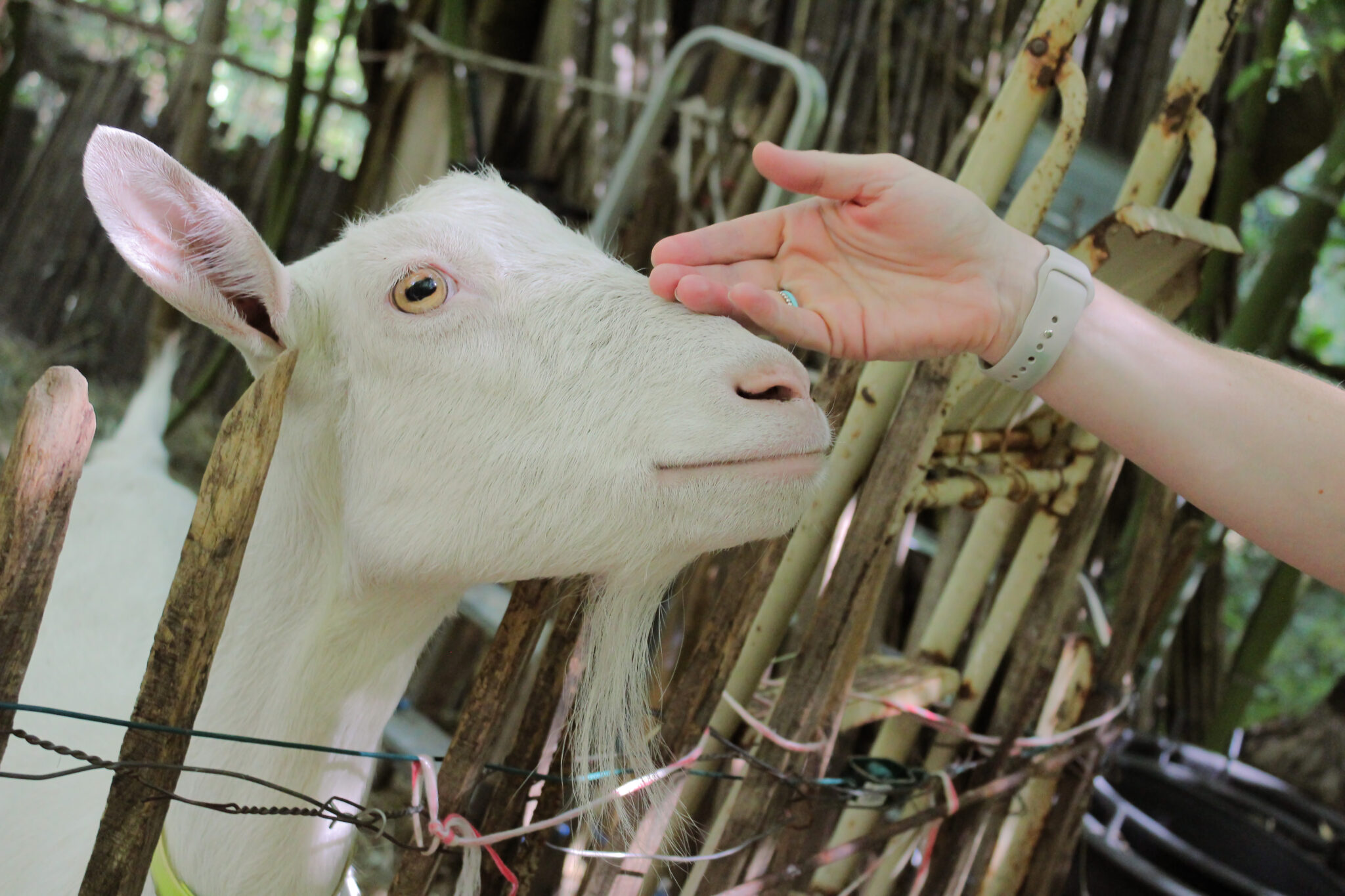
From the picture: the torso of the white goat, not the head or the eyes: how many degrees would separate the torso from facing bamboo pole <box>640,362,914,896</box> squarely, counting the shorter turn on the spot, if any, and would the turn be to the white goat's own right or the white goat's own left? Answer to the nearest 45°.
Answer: approximately 45° to the white goat's own left

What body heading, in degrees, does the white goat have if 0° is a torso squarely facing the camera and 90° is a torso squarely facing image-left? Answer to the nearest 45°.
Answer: approximately 270°
